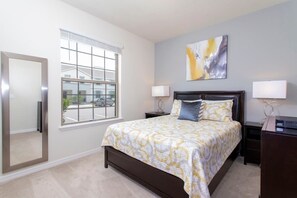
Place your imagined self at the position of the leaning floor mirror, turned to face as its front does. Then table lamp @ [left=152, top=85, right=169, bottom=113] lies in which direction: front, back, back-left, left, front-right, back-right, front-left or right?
front-left

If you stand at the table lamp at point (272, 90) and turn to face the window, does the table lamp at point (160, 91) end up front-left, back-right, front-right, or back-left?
front-right

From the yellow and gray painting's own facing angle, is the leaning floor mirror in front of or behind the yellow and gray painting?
in front

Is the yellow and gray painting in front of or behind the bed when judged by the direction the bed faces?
behind

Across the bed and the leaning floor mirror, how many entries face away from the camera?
0

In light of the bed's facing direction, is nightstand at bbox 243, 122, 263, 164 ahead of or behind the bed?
behind

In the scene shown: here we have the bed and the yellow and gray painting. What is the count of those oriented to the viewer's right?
0

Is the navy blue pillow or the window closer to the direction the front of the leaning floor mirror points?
the navy blue pillow

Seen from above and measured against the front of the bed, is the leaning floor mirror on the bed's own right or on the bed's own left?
on the bed's own right

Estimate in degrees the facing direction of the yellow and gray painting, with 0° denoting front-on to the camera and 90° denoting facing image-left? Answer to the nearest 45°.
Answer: approximately 45°

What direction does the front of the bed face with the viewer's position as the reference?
facing the viewer and to the left of the viewer

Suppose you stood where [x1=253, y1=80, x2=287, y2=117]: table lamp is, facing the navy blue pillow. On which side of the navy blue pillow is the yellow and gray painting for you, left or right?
right

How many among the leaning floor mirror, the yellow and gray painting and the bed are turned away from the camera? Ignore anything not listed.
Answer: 0

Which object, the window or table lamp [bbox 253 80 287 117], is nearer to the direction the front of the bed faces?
the window

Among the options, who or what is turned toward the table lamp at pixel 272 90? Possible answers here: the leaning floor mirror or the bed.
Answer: the leaning floor mirror

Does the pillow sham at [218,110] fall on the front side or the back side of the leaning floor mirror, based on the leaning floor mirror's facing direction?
on the front side
